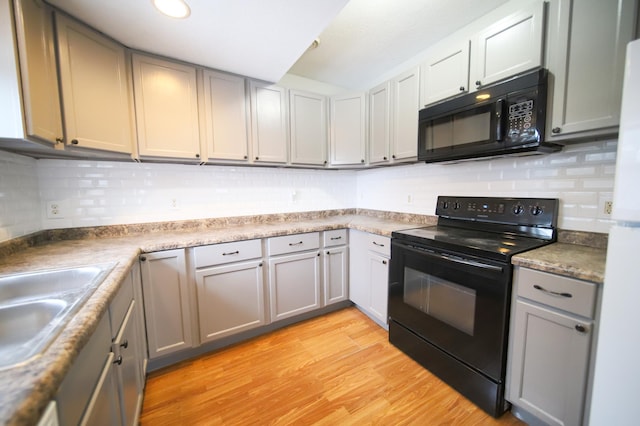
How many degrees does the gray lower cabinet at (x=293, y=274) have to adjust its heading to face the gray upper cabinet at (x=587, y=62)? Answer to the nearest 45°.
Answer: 0° — it already faces it

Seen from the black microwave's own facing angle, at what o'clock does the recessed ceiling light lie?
The recessed ceiling light is roughly at 12 o'clock from the black microwave.

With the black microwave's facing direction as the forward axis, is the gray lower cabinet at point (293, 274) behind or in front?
in front

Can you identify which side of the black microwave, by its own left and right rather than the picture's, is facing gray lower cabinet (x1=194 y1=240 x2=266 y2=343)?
front

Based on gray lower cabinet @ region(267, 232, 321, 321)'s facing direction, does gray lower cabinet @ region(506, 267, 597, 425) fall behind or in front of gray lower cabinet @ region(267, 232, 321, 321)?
in front

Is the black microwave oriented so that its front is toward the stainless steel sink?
yes

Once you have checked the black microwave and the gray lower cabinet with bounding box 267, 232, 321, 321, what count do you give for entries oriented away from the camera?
0

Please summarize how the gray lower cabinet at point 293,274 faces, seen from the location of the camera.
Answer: facing the viewer and to the right of the viewer

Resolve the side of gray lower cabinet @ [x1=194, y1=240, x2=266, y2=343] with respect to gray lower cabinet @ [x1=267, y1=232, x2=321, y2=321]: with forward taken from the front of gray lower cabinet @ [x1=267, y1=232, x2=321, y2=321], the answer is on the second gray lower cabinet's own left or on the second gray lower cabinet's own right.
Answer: on the second gray lower cabinet's own right
